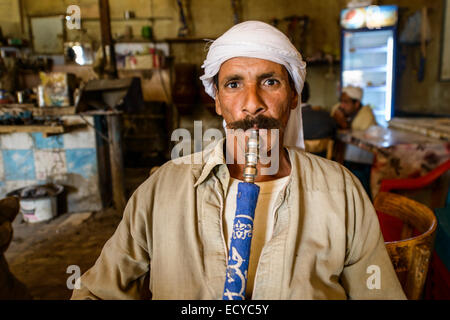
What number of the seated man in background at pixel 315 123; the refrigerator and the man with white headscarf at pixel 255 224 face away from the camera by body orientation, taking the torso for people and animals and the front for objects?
1

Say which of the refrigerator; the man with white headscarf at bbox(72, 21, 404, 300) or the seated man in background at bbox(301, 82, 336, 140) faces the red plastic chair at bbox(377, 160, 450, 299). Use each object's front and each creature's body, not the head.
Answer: the refrigerator

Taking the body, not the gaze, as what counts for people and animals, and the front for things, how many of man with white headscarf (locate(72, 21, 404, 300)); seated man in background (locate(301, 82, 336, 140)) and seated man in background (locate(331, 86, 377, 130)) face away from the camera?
1

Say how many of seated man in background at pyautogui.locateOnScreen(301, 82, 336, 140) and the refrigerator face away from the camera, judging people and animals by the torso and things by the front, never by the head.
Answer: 1

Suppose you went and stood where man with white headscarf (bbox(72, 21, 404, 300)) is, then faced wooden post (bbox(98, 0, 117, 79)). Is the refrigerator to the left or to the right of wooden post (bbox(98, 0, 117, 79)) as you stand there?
right

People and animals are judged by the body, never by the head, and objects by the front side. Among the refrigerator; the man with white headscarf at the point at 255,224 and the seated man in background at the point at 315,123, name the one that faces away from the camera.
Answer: the seated man in background

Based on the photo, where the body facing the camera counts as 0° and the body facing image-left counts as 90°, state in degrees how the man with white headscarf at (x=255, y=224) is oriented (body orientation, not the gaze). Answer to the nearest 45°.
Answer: approximately 0°

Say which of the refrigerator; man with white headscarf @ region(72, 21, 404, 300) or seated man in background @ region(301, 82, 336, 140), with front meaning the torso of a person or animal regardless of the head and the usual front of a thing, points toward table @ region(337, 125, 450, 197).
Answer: the refrigerator

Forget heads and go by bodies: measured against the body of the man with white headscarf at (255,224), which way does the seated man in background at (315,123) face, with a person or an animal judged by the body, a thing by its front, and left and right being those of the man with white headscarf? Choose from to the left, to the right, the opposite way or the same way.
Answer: the opposite way

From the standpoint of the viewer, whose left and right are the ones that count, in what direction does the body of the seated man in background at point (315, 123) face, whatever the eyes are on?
facing away from the viewer

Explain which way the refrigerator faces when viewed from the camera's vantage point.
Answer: facing the viewer

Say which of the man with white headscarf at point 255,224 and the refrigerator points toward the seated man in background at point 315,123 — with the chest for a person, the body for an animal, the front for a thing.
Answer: the refrigerator

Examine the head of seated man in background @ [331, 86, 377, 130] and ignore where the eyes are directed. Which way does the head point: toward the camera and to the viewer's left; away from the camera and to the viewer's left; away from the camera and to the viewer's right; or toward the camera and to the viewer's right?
toward the camera and to the viewer's left

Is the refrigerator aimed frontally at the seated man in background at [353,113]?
yes

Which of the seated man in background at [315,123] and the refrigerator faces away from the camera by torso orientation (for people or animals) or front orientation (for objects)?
the seated man in background

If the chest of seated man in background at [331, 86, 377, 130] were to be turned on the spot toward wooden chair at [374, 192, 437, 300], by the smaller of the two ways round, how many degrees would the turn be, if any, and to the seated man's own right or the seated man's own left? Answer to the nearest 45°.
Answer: approximately 45° to the seated man's own left

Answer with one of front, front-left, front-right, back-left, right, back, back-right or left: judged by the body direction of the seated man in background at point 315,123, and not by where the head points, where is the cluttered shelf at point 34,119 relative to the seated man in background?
left
